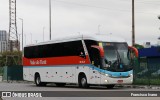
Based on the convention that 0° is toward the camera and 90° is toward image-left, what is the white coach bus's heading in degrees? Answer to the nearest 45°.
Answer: approximately 315°

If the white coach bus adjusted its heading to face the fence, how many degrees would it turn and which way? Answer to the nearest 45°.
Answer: approximately 90° to its left
